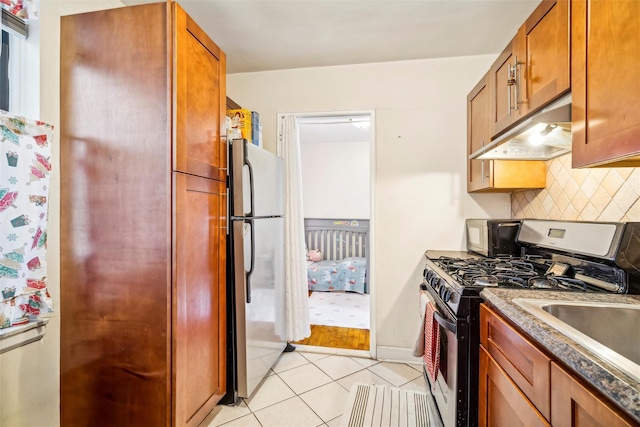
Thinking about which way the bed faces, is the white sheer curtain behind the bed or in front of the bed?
in front

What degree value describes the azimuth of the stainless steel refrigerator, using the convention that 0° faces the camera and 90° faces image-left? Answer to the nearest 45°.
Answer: approximately 315°

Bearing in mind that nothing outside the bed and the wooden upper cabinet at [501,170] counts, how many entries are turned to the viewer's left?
1

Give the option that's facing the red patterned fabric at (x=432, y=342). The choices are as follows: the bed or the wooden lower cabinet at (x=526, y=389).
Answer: the bed

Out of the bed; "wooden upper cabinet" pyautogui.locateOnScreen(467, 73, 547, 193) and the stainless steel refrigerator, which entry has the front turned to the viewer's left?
the wooden upper cabinet

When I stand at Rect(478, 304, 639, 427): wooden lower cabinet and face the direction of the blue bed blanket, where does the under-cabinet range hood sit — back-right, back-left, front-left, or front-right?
front-right

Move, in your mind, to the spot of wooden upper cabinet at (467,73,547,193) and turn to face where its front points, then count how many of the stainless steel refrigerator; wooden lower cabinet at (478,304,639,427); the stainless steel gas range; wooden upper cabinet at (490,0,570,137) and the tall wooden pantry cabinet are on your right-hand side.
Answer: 0

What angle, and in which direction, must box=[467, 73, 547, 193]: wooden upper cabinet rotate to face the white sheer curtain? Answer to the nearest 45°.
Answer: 0° — it already faces it

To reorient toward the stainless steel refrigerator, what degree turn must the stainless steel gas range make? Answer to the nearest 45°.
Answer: approximately 45° to its right

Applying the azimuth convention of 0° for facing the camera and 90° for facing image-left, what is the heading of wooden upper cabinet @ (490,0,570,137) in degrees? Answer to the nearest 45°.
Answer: approximately 45°

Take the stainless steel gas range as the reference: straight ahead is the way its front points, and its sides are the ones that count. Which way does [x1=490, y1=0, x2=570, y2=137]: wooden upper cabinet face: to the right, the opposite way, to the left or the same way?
the same way

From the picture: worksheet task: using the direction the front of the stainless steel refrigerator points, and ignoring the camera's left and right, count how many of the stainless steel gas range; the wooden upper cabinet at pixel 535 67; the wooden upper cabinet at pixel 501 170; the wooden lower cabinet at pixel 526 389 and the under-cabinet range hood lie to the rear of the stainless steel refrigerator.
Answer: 0

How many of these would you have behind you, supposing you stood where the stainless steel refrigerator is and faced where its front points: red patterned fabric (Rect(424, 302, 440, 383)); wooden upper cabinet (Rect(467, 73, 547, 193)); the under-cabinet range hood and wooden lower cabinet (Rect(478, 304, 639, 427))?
0

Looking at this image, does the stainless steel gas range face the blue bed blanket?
no

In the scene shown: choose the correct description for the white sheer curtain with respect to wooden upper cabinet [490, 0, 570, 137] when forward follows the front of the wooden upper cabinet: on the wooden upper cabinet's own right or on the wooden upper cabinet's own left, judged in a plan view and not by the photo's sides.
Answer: on the wooden upper cabinet's own right

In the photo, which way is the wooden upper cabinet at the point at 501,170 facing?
to the viewer's left
